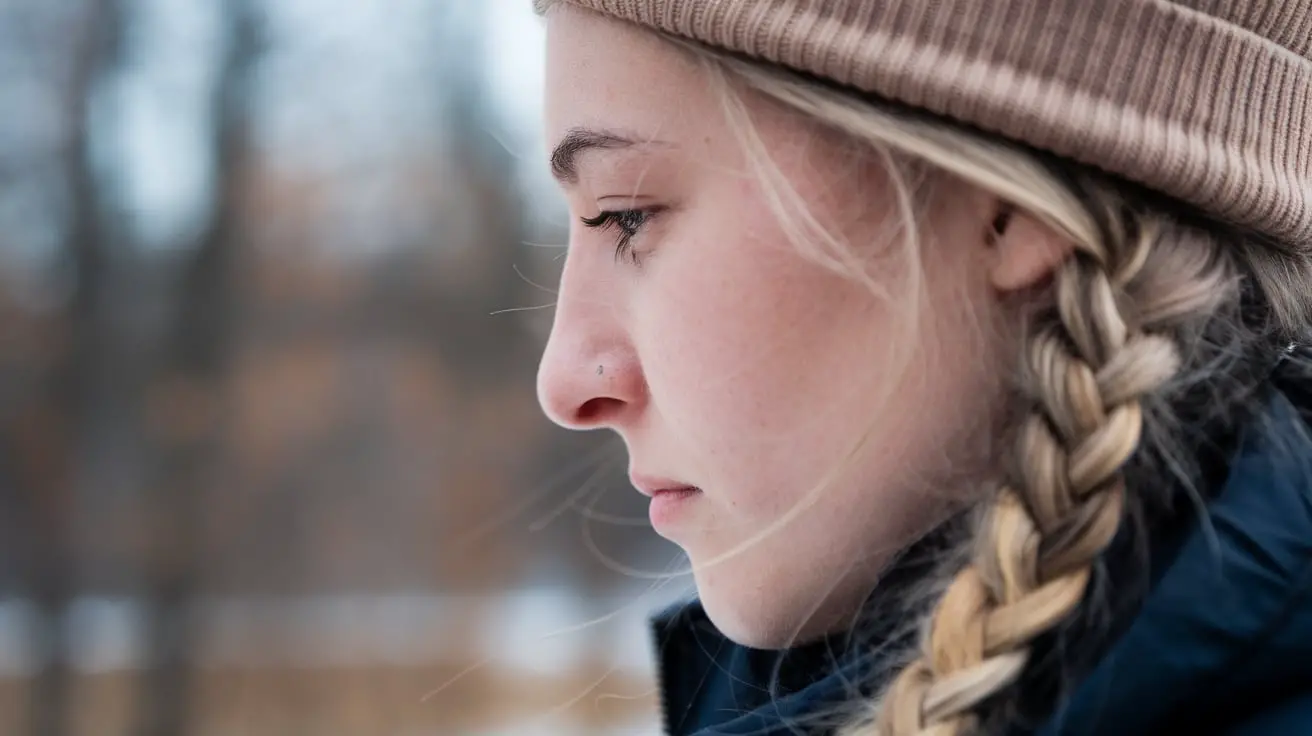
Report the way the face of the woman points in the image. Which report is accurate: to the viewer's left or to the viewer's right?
to the viewer's left

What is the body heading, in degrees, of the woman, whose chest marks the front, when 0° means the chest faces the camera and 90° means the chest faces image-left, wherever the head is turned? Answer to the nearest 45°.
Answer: approximately 90°

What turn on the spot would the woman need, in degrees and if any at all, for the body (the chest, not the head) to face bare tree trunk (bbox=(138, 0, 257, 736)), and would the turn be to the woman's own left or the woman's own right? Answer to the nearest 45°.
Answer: approximately 45° to the woman's own right
